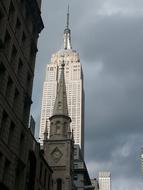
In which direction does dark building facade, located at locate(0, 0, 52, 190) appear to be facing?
to the viewer's right
